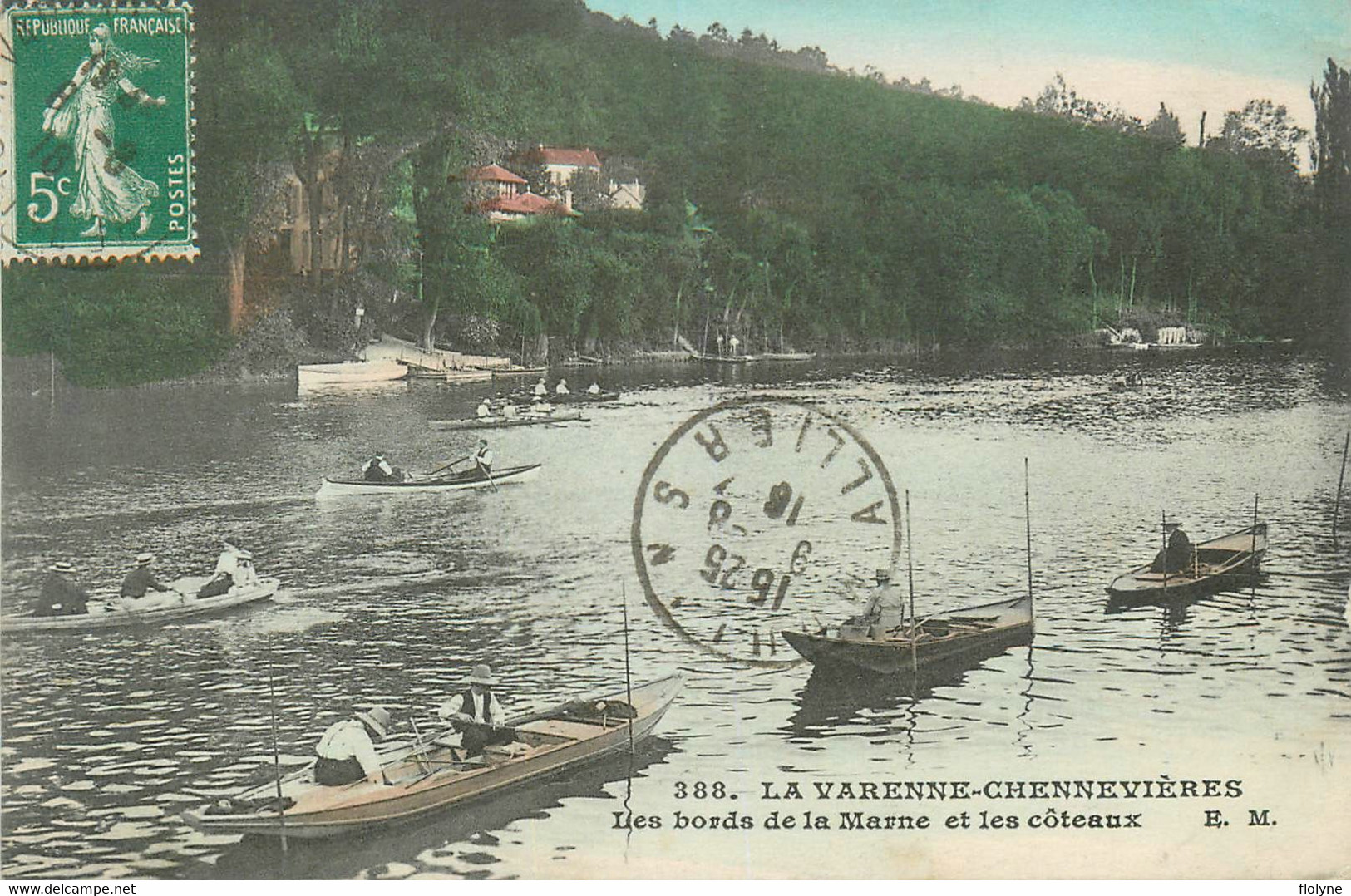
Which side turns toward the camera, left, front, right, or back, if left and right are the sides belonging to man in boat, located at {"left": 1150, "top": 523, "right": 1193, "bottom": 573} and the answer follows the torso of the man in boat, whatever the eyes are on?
left

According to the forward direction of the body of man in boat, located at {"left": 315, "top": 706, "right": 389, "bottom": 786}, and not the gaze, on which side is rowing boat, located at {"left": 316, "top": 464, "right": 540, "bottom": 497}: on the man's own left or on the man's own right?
on the man's own left

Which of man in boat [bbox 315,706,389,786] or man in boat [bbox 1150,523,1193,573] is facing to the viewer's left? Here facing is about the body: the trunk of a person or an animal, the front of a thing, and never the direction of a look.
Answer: man in boat [bbox 1150,523,1193,573]

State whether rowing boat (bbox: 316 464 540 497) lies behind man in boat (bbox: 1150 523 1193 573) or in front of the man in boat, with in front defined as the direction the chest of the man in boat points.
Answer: in front

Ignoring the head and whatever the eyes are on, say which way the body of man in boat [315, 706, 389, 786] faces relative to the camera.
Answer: to the viewer's right
